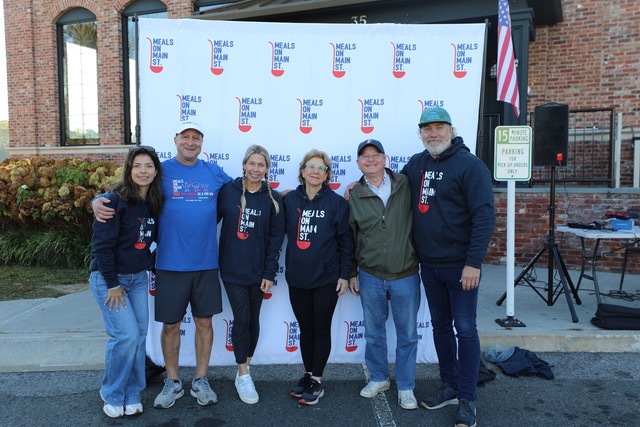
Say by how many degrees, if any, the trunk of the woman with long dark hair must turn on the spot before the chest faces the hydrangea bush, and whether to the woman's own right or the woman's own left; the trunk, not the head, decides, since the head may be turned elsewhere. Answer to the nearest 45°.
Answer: approximately 135° to the woman's own left

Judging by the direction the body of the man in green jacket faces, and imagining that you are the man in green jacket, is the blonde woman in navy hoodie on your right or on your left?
on your right

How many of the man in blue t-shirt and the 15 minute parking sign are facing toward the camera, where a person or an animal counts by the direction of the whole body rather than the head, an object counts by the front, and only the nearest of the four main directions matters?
2

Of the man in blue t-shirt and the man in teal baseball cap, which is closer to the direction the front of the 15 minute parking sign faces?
the man in teal baseball cap

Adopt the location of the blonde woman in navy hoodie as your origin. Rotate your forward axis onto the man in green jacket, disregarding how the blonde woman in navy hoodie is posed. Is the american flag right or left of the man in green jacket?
left
